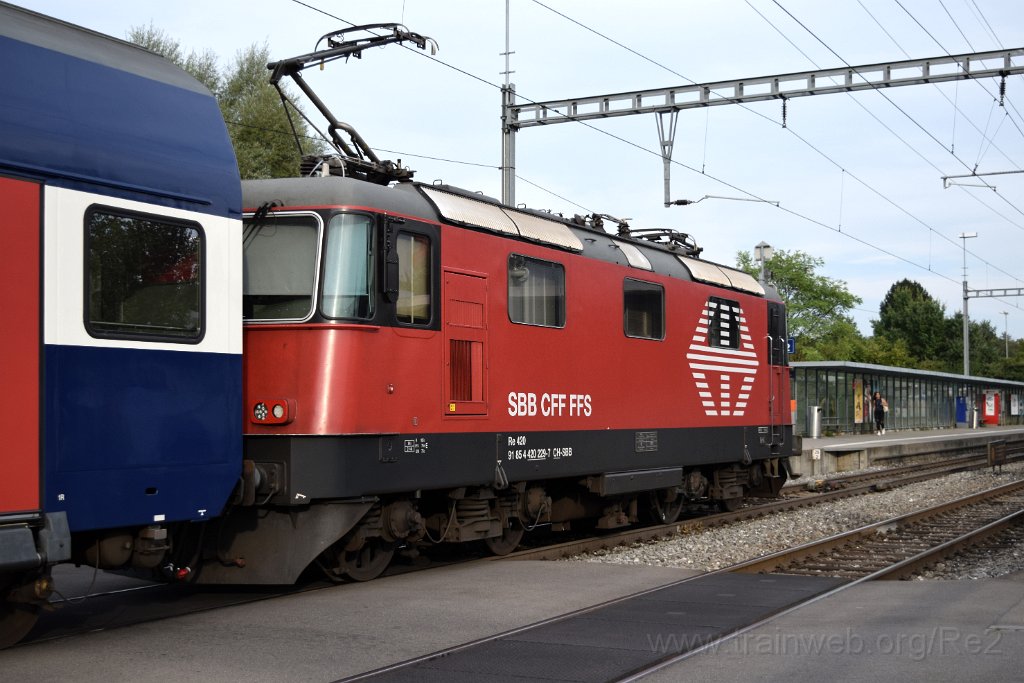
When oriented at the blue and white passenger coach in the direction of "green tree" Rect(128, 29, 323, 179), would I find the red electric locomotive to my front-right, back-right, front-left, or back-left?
front-right

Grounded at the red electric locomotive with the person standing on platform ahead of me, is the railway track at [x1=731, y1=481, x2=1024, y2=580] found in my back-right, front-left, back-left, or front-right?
front-right
